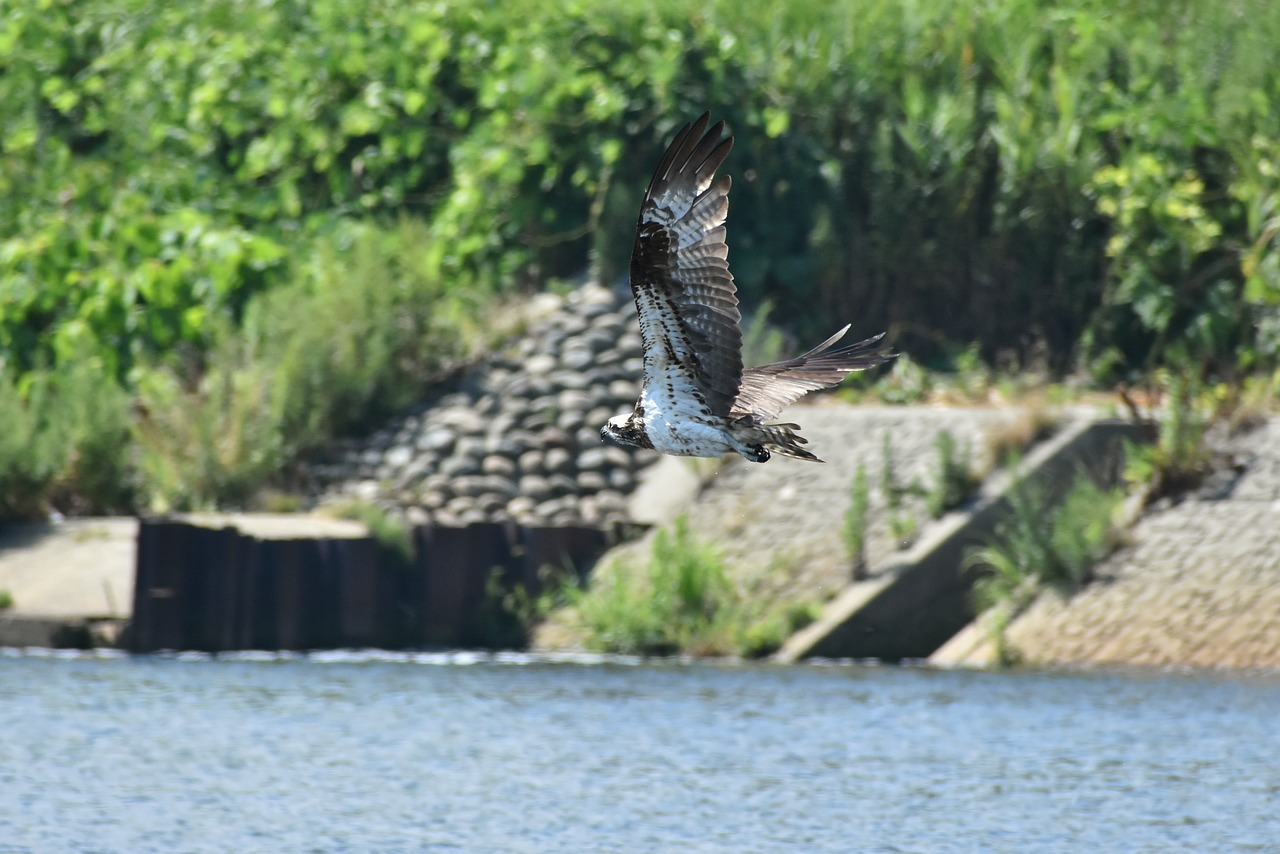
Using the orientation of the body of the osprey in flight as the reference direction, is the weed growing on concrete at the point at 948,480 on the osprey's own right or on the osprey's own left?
on the osprey's own right

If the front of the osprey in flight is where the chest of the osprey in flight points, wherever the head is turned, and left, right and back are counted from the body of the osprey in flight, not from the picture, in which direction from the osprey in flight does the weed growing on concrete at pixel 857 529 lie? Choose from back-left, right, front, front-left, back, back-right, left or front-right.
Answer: right

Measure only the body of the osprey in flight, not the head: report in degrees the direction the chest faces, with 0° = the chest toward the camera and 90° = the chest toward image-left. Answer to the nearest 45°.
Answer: approximately 90°

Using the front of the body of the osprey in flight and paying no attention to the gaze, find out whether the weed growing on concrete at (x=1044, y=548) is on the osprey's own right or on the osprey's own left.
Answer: on the osprey's own right

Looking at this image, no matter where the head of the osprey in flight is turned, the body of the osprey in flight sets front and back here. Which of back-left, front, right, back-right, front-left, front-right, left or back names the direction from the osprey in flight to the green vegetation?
right
